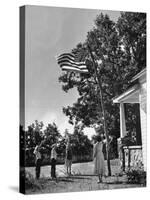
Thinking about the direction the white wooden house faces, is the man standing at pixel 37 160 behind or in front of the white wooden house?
in front

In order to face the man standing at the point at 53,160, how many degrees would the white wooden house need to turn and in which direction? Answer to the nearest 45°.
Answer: approximately 45° to its left

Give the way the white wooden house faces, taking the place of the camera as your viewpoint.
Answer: facing to the left of the viewer
